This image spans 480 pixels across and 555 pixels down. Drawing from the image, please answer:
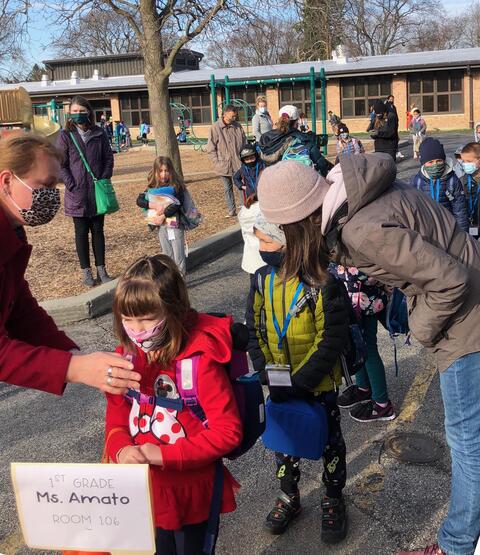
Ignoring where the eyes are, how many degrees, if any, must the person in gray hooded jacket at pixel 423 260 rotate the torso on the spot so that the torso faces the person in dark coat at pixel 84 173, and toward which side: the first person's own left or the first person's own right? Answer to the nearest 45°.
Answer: approximately 45° to the first person's own right

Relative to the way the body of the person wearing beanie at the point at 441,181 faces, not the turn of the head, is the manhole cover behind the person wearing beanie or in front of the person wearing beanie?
in front

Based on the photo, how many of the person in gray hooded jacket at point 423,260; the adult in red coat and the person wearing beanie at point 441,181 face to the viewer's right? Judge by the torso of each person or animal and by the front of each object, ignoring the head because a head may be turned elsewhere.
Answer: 1

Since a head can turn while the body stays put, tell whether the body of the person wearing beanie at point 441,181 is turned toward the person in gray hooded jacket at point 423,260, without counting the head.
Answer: yes

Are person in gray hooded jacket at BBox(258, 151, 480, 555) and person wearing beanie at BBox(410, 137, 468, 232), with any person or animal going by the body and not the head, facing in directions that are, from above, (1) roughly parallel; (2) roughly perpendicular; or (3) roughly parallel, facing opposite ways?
roughly perpendicular

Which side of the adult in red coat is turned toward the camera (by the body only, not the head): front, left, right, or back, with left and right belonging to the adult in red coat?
right

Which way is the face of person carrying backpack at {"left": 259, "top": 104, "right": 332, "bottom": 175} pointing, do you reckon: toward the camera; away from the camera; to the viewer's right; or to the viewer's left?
away from the camera

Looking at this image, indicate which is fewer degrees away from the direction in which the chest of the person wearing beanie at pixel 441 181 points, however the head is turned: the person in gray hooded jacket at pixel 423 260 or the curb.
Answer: the person in gray hooded jacket

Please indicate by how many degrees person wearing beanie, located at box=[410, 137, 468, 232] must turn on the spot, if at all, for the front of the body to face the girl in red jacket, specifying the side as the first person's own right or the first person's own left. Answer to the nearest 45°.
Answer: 0° — they already face them

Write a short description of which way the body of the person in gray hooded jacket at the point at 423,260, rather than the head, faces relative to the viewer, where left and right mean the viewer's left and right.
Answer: facing to the left of the viewer

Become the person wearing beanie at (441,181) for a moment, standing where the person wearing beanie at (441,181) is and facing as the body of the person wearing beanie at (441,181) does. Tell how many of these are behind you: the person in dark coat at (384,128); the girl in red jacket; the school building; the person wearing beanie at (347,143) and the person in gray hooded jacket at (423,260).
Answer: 3

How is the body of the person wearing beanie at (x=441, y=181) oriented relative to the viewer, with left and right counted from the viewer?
facing the viewer

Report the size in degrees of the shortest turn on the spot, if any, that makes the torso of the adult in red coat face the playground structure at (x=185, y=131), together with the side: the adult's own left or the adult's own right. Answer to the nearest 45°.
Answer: approximately 90° to the adult's own left

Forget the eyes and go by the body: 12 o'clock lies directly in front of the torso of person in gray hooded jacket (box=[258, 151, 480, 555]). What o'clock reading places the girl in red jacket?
The girl in red jacket is roughly at 11 o'clock from the person in gray hooded jacket.
